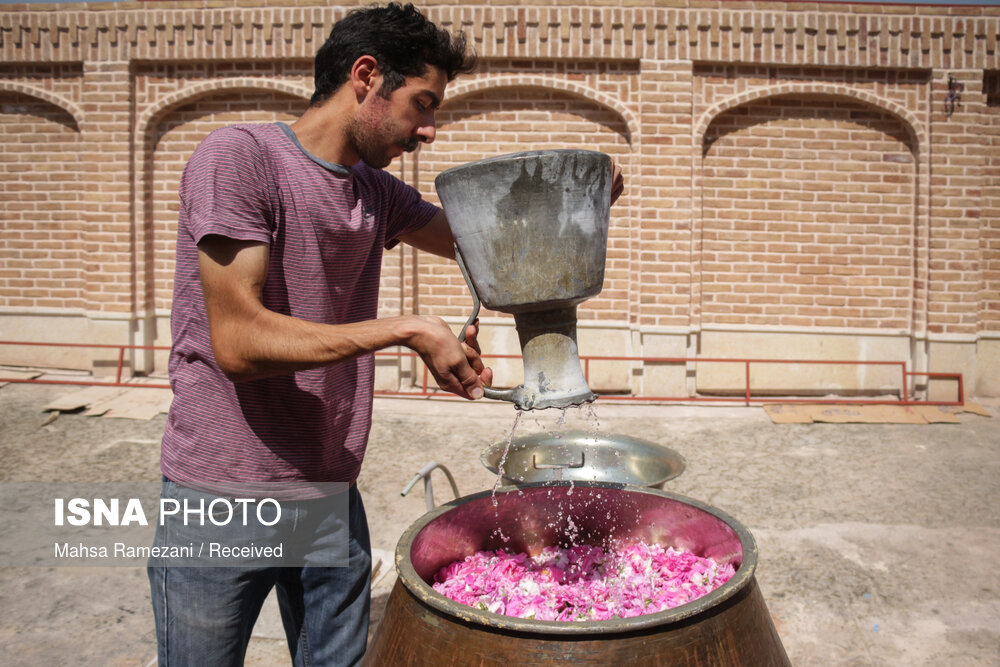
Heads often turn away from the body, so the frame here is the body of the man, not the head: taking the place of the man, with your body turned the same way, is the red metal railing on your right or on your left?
on your left

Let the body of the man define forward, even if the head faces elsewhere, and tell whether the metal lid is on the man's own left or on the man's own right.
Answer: on the man's own left

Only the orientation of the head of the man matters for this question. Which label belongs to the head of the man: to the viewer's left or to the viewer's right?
to the viewer's right

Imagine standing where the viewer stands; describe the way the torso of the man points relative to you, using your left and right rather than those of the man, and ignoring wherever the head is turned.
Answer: facing the viewer and to the right of the viewer
